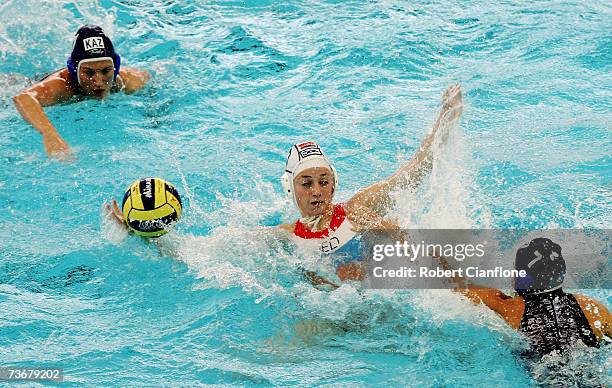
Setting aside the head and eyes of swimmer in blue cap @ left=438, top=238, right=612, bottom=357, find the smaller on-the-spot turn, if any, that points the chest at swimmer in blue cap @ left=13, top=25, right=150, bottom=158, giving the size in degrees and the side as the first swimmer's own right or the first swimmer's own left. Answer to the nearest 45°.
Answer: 0° — they already face them

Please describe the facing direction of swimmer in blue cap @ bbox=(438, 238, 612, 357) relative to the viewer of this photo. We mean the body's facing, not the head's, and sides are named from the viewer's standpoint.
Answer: facing away from the viewer and to the left of the viewer
